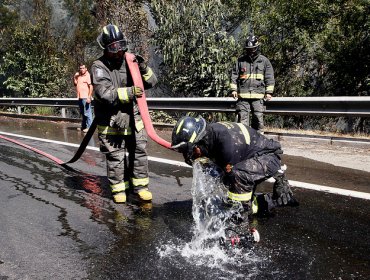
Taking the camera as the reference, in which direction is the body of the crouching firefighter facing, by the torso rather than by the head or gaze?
to the viewer's left

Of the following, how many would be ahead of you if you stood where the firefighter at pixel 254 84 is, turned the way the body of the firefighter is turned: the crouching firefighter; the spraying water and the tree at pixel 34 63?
2

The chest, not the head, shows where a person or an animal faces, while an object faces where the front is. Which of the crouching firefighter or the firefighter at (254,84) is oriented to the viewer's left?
the crouching firefighter

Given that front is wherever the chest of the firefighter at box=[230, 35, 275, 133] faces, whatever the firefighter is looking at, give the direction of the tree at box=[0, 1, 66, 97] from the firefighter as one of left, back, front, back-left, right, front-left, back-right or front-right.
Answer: back-right

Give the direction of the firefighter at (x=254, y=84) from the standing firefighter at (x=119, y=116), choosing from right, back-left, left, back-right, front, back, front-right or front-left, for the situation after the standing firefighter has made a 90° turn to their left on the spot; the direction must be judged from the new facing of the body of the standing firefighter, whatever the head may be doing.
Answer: front

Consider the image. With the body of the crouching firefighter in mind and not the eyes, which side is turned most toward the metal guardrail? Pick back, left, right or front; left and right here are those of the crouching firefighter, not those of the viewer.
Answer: right

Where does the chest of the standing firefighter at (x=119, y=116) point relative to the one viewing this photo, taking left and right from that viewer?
facing the viewer and to the right of the viewer

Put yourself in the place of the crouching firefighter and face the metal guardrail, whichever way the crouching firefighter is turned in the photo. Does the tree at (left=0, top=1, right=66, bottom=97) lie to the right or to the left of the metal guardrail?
left

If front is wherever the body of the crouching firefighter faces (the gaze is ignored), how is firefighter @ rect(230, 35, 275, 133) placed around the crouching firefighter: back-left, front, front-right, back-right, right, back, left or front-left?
right

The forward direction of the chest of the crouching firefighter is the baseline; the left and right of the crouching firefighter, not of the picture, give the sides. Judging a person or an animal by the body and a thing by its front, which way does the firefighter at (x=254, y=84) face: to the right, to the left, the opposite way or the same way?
to the left

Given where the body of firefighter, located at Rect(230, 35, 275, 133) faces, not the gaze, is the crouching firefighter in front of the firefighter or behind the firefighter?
in front

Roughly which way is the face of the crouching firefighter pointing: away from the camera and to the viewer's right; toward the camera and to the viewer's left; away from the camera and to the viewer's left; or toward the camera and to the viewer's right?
toward the camera and to the viewer's left

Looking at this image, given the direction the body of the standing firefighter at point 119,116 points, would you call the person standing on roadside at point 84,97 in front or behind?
behind
